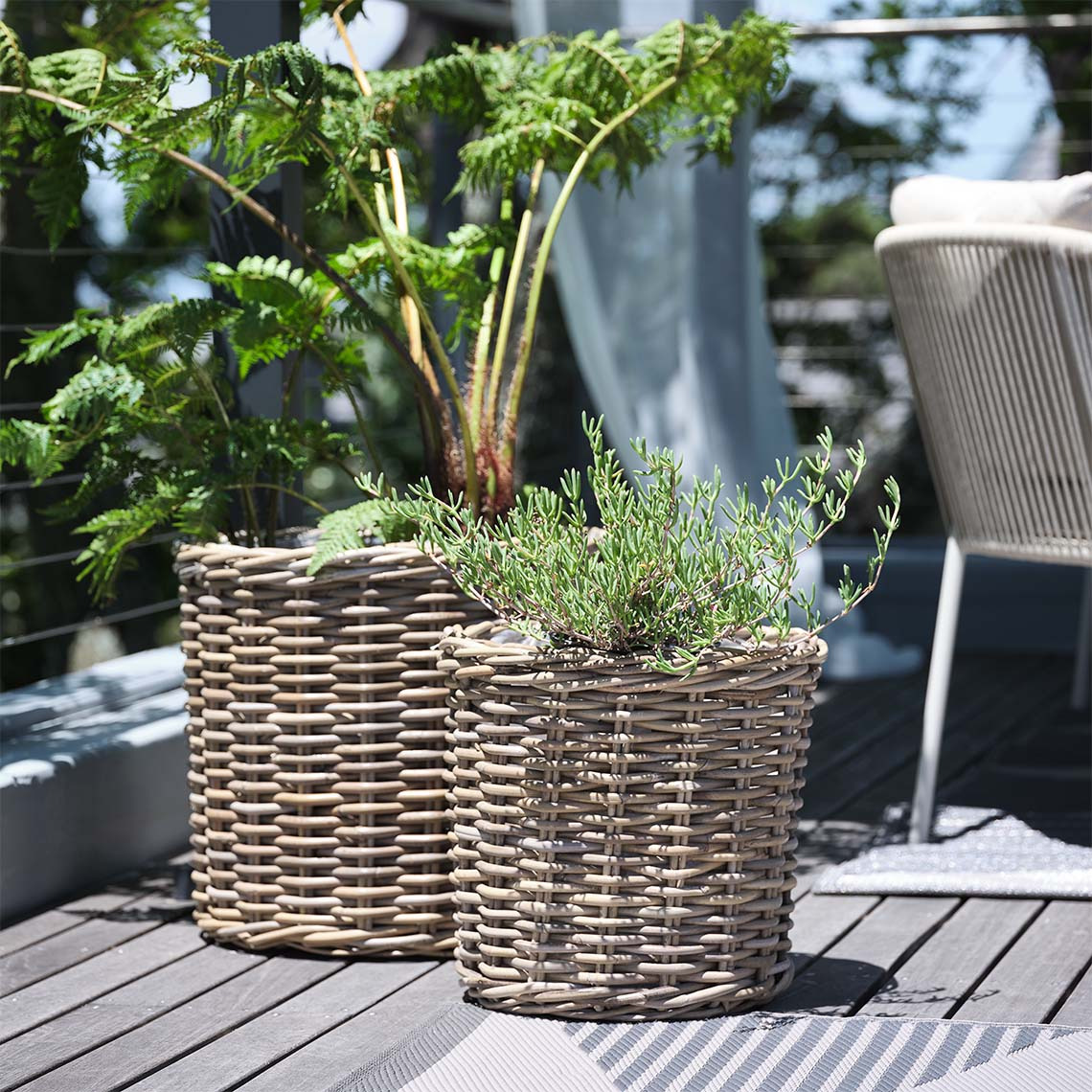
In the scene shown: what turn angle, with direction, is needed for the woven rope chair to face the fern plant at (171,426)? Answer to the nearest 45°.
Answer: approximately 180°

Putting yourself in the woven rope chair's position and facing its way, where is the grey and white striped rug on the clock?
The grey and white striped rug is roughly at 5 o'clock from the woven rope chair.

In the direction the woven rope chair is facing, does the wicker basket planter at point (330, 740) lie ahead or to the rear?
to the rear

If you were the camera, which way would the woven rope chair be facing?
facing away from the viewer and to the right of the viewer

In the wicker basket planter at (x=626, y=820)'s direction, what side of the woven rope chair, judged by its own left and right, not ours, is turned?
back

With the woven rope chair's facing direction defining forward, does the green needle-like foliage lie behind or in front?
behind

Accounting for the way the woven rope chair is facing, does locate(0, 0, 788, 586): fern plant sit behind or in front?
behind

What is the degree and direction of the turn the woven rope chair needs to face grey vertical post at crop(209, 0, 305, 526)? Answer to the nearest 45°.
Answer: approximately 135° to its left
